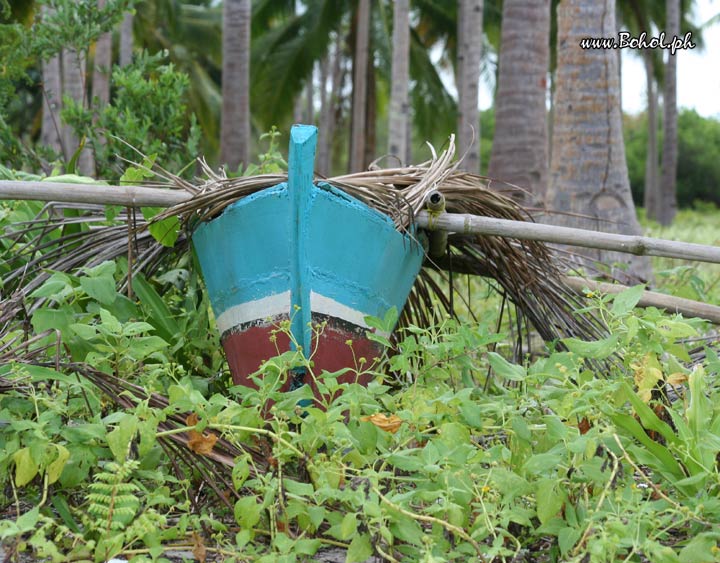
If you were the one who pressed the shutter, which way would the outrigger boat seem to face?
facing the viewer

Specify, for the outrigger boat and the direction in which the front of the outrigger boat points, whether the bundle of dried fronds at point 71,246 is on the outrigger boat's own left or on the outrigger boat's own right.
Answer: on the outrigger boat's own right

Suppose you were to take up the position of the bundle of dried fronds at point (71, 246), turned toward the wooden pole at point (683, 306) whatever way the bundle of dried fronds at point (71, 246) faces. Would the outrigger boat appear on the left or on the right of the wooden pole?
right

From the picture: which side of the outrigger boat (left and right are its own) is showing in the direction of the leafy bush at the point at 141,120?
back

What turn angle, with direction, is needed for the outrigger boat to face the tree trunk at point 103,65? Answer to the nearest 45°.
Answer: approximately 180°

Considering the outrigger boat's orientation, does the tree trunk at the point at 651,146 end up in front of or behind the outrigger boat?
behind

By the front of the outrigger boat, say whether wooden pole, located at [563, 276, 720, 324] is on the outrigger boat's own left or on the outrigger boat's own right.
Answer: on the outrigger boat's own left

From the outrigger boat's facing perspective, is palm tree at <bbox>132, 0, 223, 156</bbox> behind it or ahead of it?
behind
